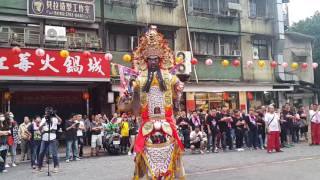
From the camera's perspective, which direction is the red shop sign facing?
toward the camera

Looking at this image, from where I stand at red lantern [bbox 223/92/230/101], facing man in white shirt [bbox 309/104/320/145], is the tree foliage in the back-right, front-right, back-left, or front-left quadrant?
back-left

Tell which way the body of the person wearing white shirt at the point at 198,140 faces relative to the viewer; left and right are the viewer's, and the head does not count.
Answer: facing the viewer

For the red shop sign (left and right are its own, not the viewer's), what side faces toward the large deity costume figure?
front

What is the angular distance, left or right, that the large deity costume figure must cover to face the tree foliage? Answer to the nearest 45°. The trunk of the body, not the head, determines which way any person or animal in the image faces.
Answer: approximately 135° to its left

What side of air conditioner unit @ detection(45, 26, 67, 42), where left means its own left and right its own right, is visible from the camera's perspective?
front

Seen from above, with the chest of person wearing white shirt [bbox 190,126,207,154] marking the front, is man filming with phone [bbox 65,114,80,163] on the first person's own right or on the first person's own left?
on the first person's own right

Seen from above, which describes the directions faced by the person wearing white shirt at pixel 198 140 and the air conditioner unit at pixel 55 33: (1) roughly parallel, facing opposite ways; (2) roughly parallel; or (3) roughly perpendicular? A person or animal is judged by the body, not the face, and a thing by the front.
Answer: roughly parallel

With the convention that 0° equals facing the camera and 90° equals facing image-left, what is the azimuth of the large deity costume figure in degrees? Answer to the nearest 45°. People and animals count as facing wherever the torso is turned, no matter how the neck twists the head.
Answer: approximately 0°
